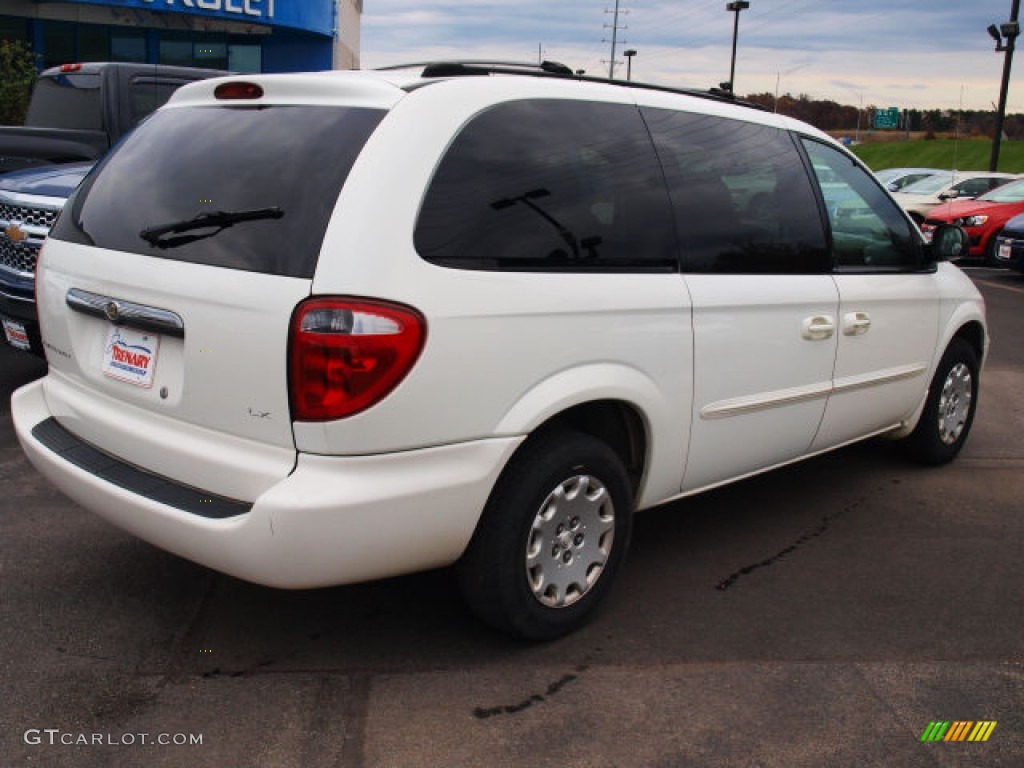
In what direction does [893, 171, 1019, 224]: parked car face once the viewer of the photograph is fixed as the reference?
facing the viewer and to the left of the viewer

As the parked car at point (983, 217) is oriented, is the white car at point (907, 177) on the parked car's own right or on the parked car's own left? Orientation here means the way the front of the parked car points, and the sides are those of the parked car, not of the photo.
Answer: on the parked car's own right

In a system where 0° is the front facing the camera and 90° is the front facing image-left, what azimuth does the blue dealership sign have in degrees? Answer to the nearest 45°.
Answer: approximately 315°

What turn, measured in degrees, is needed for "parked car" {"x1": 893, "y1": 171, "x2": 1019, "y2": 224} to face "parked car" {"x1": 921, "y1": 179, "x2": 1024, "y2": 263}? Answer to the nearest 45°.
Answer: approximately 45° to its left

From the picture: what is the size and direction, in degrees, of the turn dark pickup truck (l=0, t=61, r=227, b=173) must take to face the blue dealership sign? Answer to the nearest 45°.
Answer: approximately 45° to its left

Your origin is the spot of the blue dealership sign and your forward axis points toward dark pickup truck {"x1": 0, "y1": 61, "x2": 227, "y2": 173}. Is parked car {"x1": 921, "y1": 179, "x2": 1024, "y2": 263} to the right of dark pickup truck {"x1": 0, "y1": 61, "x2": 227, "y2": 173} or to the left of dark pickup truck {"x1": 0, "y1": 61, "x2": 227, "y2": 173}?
left

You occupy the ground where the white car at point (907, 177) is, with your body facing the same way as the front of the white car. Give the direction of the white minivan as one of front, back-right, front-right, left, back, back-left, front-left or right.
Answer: front-left

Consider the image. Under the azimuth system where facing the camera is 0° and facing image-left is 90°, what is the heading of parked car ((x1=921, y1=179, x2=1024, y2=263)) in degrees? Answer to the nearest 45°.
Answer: approximately 45°

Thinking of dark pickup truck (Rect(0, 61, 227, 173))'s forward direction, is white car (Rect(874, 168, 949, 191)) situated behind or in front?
in front

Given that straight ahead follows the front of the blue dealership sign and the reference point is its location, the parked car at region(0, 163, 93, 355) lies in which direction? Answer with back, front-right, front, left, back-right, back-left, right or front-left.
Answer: front-right

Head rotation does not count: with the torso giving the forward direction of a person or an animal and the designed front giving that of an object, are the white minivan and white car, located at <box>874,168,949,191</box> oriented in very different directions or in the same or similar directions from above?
very different directions
